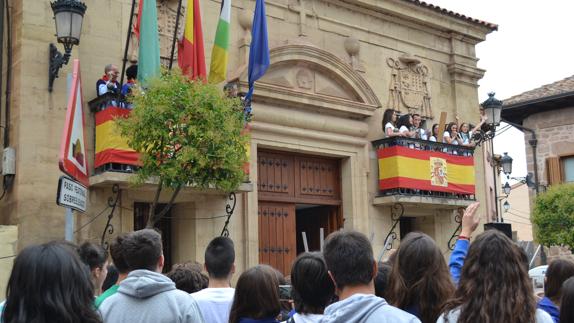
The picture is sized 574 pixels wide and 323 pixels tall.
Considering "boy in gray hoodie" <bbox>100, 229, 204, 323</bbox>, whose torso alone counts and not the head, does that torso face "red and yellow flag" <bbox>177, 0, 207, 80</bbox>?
yes

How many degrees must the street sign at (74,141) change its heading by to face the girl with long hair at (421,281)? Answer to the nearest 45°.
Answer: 0° — it already faces them

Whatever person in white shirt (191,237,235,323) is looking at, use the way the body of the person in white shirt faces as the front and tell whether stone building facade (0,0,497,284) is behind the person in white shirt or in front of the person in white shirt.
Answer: in front

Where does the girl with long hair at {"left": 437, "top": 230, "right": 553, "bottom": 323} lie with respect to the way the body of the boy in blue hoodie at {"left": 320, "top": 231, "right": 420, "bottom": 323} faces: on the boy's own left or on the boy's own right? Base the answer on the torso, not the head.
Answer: on the boy's own right

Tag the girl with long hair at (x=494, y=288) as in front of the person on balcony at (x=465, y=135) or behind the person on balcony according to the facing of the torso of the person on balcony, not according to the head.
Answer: in front

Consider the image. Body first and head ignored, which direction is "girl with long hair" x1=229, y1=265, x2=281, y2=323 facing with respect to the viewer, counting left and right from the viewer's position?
facing away from the viewer

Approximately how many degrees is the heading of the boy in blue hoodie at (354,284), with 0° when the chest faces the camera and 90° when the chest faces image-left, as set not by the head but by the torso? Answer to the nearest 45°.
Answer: approximately 180°

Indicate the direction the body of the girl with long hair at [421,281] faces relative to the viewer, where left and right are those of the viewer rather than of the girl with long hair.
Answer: facing away from the viewer

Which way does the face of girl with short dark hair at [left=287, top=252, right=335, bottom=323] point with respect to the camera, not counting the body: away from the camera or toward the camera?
away from the camera

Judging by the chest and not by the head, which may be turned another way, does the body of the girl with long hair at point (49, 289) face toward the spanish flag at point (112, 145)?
yes

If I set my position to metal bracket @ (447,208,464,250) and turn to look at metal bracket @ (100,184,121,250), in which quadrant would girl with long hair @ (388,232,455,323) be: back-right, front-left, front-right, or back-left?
front-left

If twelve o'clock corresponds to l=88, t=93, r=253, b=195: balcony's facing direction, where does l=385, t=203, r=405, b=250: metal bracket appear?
The metal bracket is roughly at 8 o'clock from the balcony.

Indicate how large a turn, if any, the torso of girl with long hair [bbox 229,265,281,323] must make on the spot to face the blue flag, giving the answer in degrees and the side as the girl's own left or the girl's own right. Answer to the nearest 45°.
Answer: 0° — they already face it

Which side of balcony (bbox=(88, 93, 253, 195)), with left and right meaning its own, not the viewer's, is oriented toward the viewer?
front

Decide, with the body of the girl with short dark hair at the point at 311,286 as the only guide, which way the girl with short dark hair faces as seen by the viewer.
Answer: away from the camera

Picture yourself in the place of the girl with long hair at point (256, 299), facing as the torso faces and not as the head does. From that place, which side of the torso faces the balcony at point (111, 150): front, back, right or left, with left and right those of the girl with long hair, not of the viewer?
front
